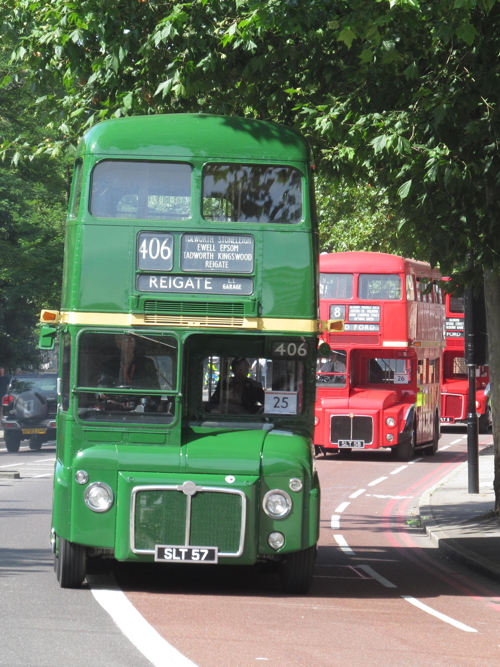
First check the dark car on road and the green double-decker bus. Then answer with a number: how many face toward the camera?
1

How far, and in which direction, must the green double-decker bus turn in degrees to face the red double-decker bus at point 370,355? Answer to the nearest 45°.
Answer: approximately 180°

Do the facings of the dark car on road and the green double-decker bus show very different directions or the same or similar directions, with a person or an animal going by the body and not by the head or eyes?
very different directions

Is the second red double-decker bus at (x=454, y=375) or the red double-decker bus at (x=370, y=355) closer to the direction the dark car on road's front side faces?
the second red double-decker bus

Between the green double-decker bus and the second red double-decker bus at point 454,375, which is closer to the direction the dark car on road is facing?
the second red double-decker bus

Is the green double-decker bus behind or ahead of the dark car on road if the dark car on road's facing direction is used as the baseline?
behind

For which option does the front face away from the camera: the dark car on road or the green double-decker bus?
the dark car on road

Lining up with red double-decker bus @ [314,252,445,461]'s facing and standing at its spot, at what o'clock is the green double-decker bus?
The green double-decker bus is roughly at 12 o'clock from the red double-decker bus.

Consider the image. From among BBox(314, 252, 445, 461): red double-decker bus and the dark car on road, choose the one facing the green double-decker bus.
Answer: the red double-decker bus

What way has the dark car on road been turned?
away from the camera

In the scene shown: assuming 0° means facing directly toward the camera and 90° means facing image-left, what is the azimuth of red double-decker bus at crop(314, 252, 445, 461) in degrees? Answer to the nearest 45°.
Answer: approximately 0°

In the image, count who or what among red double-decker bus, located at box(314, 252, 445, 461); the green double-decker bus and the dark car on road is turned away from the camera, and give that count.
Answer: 1
